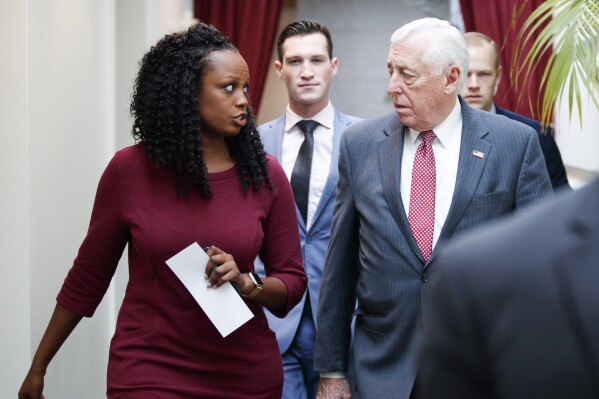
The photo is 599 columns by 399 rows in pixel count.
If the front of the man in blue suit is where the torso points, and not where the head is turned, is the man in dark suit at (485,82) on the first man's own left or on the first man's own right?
on the first man's own left

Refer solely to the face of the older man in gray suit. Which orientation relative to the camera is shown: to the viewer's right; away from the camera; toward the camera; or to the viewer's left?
to the viewer's left

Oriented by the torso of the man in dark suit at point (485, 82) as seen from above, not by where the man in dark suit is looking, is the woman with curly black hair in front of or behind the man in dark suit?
in front

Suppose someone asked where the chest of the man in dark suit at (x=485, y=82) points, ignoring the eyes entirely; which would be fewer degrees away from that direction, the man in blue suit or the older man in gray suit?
the older man in gray suit

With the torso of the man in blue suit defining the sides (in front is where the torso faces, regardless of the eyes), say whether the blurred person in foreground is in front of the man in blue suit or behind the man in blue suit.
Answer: in front

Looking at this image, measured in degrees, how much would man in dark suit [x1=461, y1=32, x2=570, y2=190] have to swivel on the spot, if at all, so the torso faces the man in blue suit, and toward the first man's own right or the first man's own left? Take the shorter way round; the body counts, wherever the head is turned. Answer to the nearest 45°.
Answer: approximately 45° to the first man's own right

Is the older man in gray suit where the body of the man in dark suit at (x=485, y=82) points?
yes

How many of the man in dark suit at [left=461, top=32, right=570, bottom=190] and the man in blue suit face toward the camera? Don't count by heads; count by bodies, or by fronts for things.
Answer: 2

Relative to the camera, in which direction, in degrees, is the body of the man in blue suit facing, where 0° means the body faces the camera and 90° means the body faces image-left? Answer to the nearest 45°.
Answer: approximately 0°
